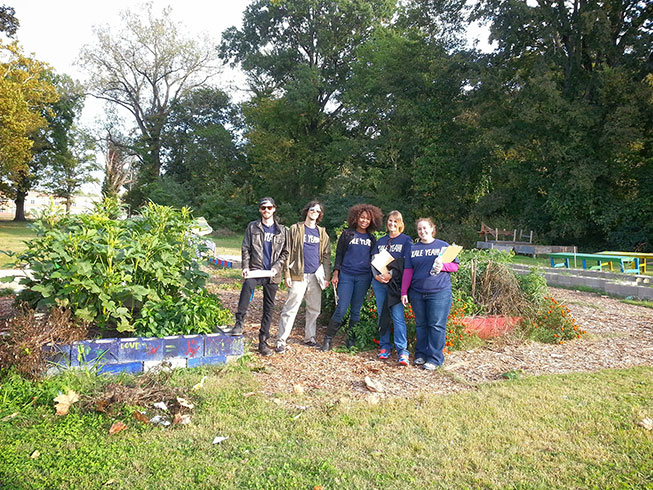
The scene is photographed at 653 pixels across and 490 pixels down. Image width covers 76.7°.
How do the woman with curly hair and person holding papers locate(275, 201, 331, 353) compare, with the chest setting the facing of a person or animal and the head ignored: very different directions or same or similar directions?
same or similar directions

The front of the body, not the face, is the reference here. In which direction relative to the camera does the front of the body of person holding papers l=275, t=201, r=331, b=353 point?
toward the camera

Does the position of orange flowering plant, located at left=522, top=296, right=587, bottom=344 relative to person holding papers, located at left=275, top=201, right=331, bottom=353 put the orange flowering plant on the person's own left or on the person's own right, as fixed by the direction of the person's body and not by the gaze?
on the person's own left

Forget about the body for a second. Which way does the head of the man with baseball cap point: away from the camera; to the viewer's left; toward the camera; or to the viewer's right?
toward the camera

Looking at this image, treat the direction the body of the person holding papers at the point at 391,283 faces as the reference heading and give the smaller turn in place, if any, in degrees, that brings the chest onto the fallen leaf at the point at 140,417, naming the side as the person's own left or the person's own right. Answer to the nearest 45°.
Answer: approximately 45° to the person's own right

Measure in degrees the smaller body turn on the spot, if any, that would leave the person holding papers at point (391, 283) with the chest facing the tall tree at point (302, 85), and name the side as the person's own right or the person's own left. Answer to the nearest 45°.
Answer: approximately 180°

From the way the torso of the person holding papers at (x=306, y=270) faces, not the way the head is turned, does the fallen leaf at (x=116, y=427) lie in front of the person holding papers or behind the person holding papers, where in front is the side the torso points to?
in front

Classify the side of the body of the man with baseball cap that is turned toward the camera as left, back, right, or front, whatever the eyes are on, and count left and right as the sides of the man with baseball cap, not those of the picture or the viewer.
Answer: front

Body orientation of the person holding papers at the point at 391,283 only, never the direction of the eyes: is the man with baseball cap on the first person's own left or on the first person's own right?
on the first person's own right

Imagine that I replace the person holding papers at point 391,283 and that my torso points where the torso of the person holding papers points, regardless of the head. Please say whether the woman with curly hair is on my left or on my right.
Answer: on my right

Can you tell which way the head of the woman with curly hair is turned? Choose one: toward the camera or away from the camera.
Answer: toward the camera

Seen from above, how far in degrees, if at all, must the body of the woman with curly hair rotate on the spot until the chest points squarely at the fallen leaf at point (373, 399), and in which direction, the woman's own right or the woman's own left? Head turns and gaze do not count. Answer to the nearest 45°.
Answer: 0° — they already face it

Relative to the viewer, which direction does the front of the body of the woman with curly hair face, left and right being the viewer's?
facing the viewer
